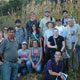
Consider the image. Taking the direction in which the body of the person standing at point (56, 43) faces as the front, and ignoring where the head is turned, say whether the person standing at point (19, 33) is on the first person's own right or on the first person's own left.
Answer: on the first person's own right

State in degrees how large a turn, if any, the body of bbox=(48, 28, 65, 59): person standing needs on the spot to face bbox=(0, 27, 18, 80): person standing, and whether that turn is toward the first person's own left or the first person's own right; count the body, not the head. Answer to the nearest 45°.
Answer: approximately 45° to the first person's own right

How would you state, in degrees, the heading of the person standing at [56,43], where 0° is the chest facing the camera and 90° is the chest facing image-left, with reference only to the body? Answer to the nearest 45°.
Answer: approximately 0°

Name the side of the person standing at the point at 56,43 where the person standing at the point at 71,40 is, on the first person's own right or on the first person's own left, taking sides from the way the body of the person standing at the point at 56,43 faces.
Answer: on the first person's own left
